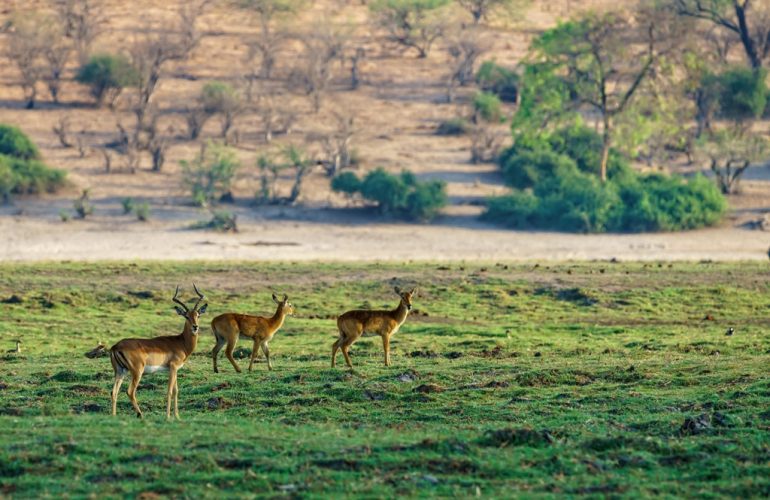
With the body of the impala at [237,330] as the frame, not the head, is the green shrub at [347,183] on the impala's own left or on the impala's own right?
on the impala's own left

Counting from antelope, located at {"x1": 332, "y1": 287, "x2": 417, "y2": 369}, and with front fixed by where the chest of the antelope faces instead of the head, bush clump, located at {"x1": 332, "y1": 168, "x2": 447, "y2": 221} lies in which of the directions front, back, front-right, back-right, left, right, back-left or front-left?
left

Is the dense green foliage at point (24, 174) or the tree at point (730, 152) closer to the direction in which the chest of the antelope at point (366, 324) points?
the tree

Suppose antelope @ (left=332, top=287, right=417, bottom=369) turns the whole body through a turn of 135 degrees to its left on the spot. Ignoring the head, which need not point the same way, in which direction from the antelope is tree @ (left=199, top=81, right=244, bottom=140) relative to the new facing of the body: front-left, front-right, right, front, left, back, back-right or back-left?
front-right

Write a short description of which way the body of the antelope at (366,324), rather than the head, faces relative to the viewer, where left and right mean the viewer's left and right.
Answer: facing to the right of the viewer

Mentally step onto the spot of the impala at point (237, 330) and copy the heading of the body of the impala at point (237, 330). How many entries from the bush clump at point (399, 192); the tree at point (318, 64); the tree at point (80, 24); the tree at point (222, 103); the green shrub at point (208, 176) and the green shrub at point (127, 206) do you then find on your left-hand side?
6

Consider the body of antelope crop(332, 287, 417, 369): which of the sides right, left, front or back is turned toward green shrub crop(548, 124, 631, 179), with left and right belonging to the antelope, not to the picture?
left

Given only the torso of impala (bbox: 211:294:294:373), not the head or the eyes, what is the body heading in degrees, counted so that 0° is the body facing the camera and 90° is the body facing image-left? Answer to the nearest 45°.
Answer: approximately 270°

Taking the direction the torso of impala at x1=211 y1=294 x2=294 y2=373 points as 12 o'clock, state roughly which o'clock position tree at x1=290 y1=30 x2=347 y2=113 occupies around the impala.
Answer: The tree is roughly at 9 o'clock from the impala.

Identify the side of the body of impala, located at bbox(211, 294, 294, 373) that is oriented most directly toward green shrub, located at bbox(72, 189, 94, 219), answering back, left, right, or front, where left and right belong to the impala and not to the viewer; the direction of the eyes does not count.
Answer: left

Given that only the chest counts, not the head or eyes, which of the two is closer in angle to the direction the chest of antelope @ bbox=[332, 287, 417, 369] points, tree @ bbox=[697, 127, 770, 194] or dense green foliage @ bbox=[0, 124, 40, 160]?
the tree
